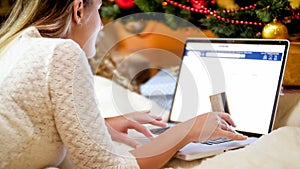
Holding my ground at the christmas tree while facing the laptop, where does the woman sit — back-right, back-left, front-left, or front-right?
front-right

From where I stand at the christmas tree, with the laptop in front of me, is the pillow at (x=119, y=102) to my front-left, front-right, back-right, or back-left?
front-right

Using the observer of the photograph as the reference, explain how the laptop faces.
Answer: facing the viewer and to the left of the viewer

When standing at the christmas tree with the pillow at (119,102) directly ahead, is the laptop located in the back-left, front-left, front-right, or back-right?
front-left
